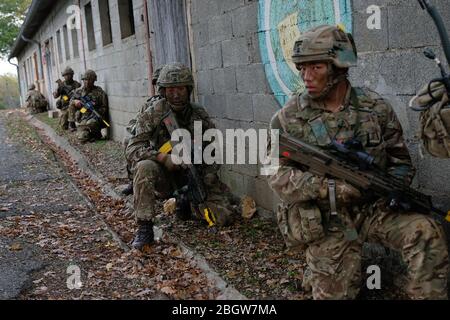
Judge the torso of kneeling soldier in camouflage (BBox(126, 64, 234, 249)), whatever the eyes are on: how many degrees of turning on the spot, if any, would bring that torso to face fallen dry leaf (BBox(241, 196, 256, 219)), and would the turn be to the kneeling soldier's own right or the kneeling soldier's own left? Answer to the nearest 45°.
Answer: approximately 135° to the kneeling soldier's own left

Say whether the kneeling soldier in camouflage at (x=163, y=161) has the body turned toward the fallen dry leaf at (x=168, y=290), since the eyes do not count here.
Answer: yes

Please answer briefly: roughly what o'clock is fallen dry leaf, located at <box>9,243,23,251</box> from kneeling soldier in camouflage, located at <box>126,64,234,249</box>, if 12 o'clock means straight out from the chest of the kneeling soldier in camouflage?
The fallen dry leaf is roughly at 3 o'clock from the kneeling soldier in camouflage.

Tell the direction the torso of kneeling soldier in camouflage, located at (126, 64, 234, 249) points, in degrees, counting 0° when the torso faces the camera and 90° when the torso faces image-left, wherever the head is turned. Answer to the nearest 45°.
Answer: approximately 0°

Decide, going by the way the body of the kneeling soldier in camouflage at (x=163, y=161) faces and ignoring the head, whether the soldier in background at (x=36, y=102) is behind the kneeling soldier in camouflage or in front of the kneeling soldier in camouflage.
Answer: behind
